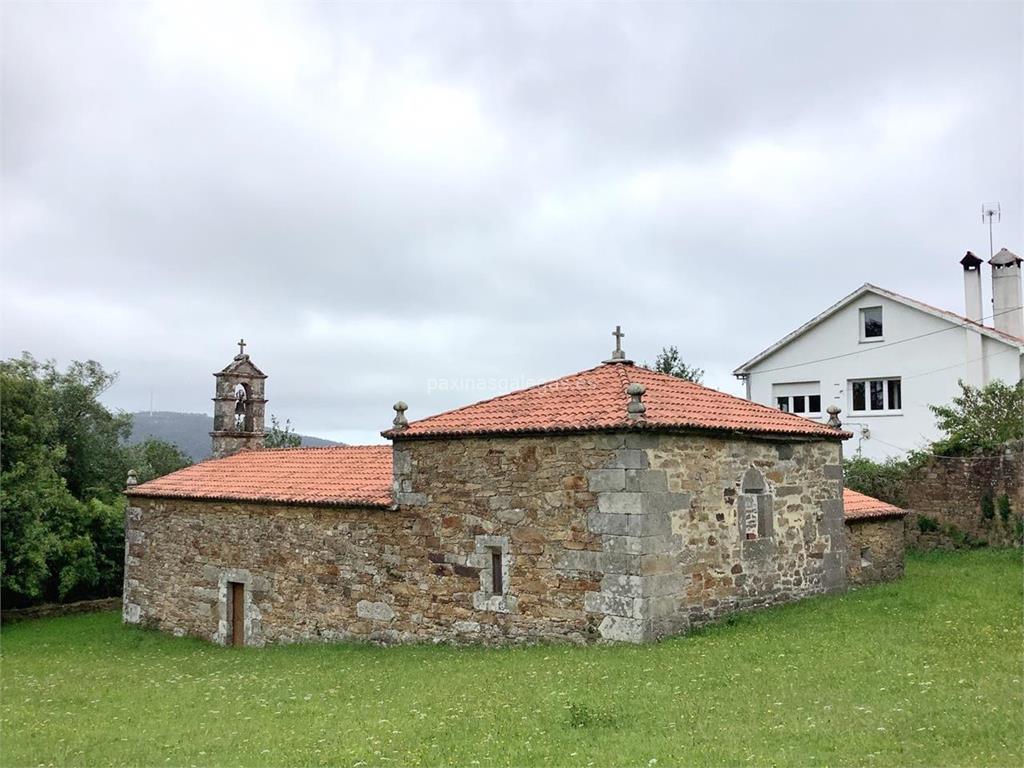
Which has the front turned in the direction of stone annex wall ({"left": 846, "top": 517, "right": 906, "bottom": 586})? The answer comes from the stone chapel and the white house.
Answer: the white house

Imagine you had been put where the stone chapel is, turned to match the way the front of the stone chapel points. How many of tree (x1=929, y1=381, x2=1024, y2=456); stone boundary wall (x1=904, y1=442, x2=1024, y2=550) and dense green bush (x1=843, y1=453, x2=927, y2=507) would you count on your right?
3

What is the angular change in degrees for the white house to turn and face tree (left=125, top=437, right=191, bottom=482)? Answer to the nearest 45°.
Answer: approximately 90° to its right

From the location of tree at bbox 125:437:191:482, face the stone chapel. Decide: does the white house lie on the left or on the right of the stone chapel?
left

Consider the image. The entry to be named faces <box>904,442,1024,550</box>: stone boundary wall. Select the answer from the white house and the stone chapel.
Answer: the white house

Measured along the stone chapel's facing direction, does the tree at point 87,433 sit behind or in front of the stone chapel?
in front

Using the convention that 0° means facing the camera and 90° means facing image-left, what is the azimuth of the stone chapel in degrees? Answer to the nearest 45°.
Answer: approximately 135°

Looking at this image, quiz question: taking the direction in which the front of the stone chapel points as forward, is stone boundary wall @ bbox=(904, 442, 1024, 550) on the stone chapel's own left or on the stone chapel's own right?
on the stone chapel's own right

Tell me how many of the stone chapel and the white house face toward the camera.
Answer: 1

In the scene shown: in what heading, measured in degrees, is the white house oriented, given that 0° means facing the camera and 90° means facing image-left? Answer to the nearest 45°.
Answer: approximately 0°

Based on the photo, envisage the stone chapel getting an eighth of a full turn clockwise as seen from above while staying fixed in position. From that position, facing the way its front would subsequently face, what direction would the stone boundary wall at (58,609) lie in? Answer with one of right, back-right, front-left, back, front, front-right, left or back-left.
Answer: front-left
